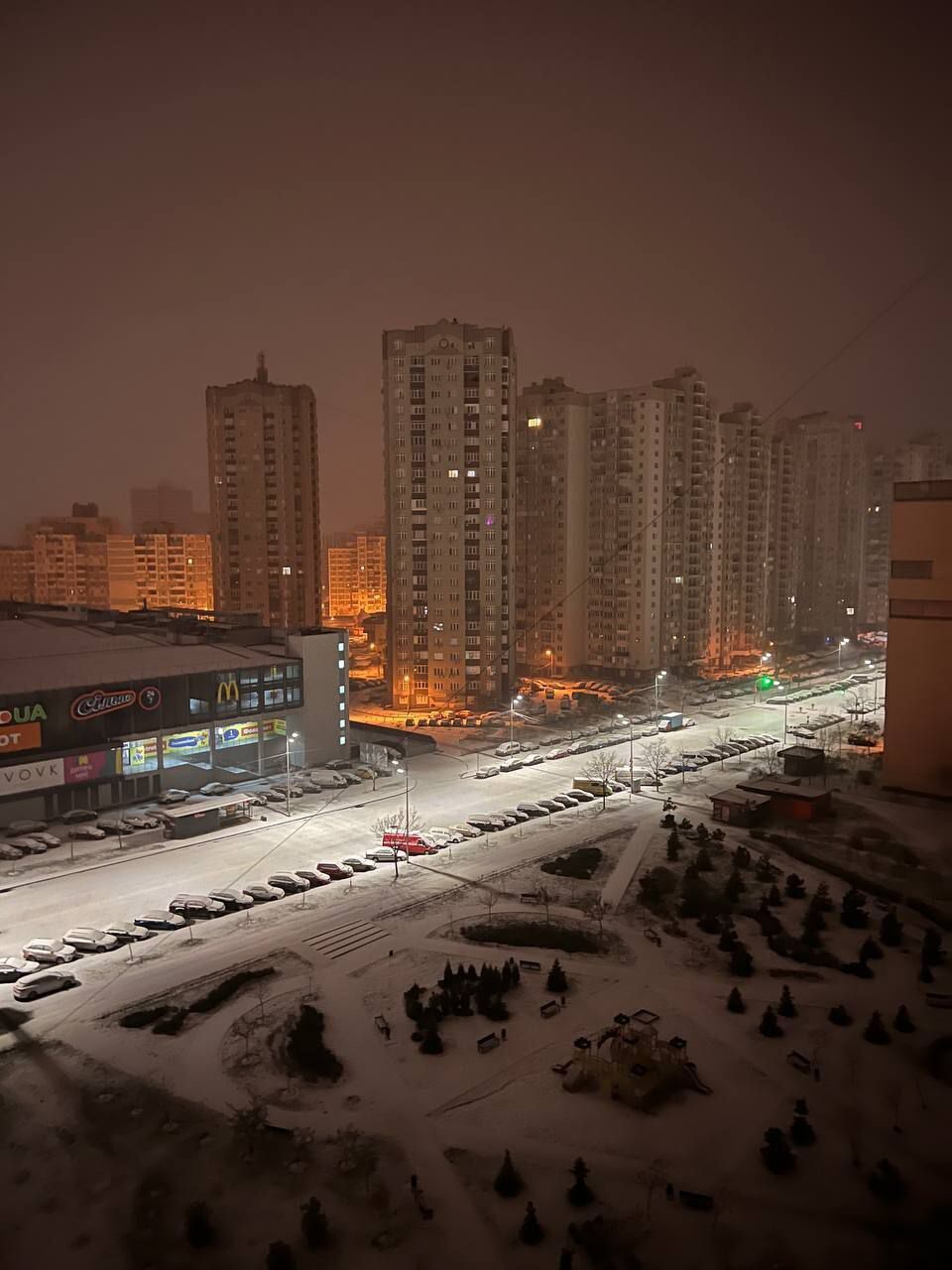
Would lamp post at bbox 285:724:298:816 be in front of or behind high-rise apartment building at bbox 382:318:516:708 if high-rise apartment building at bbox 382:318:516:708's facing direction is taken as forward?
in front

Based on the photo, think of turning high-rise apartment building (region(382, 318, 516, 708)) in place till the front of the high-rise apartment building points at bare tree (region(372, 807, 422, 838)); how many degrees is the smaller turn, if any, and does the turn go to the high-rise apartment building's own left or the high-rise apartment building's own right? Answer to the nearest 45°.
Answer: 0° — it already faces it

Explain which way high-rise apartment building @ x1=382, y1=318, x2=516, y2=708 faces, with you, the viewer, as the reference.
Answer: facing the viewer

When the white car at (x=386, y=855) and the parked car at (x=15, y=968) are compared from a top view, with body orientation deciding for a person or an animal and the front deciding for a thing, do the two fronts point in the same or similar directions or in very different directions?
same or similar directions

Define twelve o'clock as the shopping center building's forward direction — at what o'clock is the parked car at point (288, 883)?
The parked car is roughly at 1 o'clock from the shopping center building.

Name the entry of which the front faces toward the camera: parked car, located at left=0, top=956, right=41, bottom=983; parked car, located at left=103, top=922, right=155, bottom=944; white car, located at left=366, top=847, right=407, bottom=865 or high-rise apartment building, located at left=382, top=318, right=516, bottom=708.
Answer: the high-rise apartment building

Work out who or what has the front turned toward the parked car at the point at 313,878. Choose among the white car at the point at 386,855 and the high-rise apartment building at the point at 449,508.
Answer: the high-rise apartment building

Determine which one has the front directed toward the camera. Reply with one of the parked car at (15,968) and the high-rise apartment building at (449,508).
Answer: the high-rise apartment building

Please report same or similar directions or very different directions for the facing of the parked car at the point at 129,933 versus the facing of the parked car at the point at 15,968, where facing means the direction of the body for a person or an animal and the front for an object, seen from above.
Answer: same or similar directions

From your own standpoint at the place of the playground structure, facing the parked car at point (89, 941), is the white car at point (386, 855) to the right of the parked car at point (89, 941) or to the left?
right

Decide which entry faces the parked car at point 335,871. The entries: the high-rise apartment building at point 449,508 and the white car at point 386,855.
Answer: the high-rise apartment building

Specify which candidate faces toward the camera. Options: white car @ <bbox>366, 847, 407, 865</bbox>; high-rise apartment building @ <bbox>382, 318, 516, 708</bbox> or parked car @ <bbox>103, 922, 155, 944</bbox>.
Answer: the high-rise apartment building
